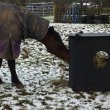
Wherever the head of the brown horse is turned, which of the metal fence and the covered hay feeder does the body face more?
the covered hay feeder

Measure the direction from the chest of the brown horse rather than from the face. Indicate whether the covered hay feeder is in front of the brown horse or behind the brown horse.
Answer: in front

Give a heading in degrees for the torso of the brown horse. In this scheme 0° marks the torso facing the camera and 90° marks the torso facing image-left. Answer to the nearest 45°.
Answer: approximately 270°

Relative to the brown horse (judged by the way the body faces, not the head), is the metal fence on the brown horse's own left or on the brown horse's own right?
on the brown horse's own left
